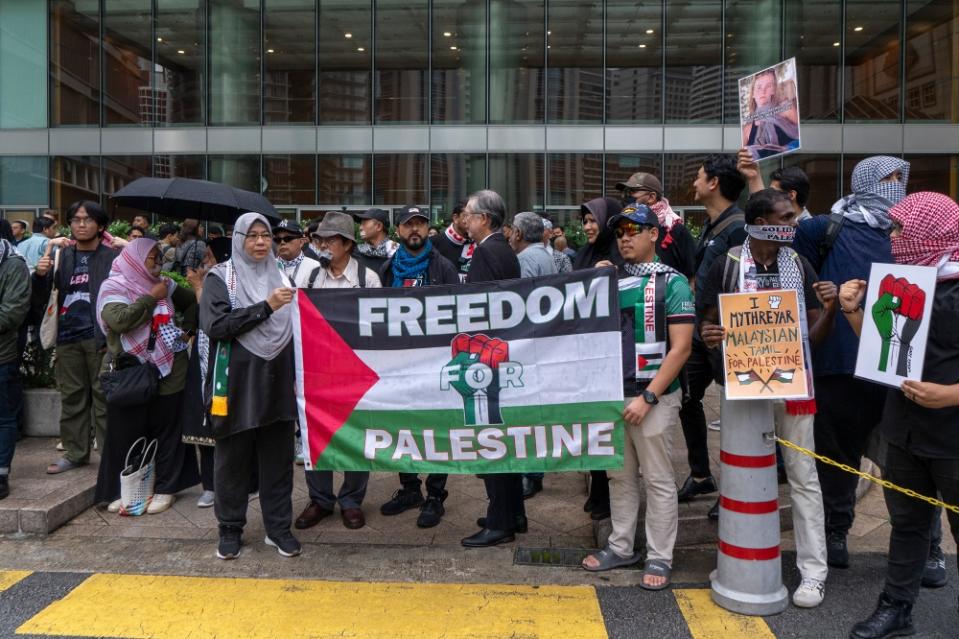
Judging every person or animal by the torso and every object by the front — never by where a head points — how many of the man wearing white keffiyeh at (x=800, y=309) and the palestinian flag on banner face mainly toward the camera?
2

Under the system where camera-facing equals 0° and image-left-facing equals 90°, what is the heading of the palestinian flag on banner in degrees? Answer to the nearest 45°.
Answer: approximately 0°

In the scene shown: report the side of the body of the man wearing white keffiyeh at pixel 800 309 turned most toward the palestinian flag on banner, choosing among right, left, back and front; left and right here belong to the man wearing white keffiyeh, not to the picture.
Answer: right

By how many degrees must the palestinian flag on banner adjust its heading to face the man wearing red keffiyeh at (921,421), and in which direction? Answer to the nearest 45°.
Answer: approximately 45° to its left

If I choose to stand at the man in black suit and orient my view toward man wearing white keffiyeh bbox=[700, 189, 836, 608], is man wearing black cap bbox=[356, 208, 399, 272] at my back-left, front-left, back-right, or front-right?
back-left

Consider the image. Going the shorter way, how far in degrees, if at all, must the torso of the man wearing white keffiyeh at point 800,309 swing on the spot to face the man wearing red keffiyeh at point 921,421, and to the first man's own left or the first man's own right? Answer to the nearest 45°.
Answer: approximately 45° to the first man's own left

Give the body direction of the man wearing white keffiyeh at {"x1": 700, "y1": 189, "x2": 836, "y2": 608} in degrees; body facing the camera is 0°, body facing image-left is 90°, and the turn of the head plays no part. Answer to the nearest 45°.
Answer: approximately 0°
